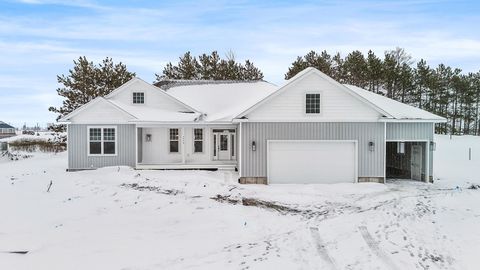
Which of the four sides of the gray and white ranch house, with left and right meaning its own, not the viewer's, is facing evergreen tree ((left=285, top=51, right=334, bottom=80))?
back

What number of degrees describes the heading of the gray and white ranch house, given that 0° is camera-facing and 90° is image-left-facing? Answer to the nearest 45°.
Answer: approximately 0°

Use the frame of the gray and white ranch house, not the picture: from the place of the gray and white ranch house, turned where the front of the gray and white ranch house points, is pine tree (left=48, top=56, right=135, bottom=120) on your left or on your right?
on your right

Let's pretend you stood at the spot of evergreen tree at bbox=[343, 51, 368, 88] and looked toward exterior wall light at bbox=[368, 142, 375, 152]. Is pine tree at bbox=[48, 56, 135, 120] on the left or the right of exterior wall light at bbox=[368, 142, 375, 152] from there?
right

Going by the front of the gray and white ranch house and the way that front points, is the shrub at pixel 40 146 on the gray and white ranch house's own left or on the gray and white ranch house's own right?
on the gray and white ranch house's own right

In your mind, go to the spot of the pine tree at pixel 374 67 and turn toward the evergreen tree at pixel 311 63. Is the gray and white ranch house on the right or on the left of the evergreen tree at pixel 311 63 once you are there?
left

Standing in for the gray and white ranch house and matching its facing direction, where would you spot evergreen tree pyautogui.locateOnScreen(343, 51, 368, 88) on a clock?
The evergreen tree is roughly at 7 o'clock from the gray and white ranch house.

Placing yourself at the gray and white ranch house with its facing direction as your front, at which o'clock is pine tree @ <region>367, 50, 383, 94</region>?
The pine tree is roughly at 7 o'clock from the gray and white ranch house.
